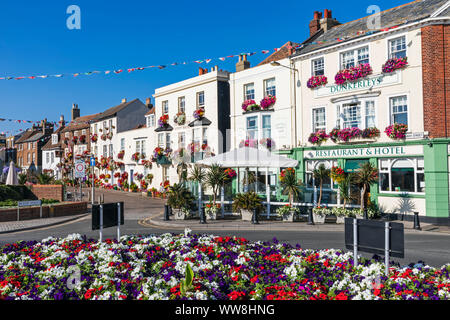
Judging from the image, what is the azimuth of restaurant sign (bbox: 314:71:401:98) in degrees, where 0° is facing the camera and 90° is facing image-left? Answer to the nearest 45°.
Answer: approximately 45°

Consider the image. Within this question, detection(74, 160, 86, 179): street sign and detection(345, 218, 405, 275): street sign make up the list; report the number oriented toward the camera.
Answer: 1

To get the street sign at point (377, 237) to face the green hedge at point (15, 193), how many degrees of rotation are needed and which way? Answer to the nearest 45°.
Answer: approximately 90° to its left

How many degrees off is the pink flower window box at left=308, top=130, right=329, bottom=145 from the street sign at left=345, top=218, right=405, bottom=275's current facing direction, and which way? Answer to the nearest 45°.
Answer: approximately 45° to its left

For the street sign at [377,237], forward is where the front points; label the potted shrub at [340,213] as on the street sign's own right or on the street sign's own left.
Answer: on the street sign's own left

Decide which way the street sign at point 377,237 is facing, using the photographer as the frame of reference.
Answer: facing away from the viewer and to the right of the viewer

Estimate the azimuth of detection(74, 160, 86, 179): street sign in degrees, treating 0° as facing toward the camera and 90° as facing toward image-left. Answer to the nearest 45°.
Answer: approximately 0°

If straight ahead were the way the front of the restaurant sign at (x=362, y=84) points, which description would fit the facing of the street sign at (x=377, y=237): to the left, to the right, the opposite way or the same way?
the opposite way
